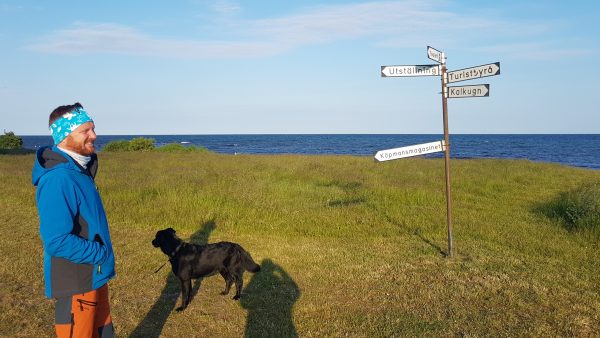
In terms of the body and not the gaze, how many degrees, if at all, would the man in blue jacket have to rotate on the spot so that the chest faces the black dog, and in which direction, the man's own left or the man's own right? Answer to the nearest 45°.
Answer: approximately 45° to the man's own left

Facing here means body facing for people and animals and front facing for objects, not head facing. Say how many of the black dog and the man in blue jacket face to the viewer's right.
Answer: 1

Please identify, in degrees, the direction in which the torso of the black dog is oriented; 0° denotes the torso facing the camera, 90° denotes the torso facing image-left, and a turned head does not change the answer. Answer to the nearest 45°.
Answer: approximately 90°

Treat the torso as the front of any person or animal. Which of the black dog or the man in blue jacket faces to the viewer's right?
the man in blue jacket

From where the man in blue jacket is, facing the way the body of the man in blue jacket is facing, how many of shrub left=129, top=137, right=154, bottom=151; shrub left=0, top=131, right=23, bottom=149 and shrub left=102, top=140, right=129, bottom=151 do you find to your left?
3

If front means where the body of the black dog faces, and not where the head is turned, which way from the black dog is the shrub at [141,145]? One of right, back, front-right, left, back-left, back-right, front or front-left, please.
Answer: right

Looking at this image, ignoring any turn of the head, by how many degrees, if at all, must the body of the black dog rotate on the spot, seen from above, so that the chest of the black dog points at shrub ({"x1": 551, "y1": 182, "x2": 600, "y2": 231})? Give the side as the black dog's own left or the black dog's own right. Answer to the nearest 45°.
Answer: approximately 180°

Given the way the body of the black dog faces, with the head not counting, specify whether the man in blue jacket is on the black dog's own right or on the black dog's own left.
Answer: on the black dog's own left

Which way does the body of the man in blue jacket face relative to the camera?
to the viewer's right

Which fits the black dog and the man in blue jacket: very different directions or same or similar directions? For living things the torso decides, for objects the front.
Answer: very different directions

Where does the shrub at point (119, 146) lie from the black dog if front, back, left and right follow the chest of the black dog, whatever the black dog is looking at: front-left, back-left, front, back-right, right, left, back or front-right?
right

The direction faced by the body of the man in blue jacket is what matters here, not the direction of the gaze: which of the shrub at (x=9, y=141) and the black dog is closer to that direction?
the black dog

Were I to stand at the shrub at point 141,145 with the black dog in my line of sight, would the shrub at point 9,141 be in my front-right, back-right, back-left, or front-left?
back-right

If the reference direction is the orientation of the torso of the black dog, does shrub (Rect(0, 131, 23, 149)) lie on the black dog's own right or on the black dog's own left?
on the black dog's own right
